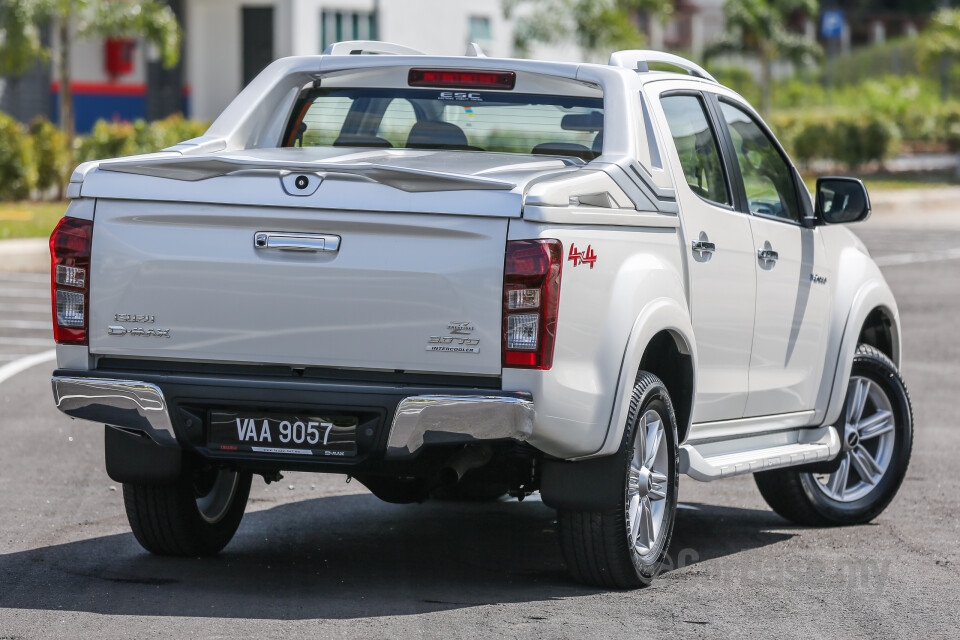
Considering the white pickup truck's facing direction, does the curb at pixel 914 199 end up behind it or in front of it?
in front

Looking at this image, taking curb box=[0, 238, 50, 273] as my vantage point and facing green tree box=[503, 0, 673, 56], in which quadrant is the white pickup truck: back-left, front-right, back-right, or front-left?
back-right

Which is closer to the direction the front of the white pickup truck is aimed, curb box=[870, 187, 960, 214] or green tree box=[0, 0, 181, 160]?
the curb

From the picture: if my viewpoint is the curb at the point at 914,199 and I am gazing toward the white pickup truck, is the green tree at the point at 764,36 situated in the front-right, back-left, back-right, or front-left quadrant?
back-right

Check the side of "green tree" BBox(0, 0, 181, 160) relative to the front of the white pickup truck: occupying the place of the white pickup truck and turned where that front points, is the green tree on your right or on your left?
on your left

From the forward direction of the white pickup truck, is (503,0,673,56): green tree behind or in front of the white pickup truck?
in front

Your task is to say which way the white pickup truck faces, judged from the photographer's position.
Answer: facing away from the viewer and to the right of the viewer

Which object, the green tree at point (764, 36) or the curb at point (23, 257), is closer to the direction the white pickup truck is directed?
the green tree

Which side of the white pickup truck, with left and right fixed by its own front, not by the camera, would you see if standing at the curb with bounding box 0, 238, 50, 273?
left
